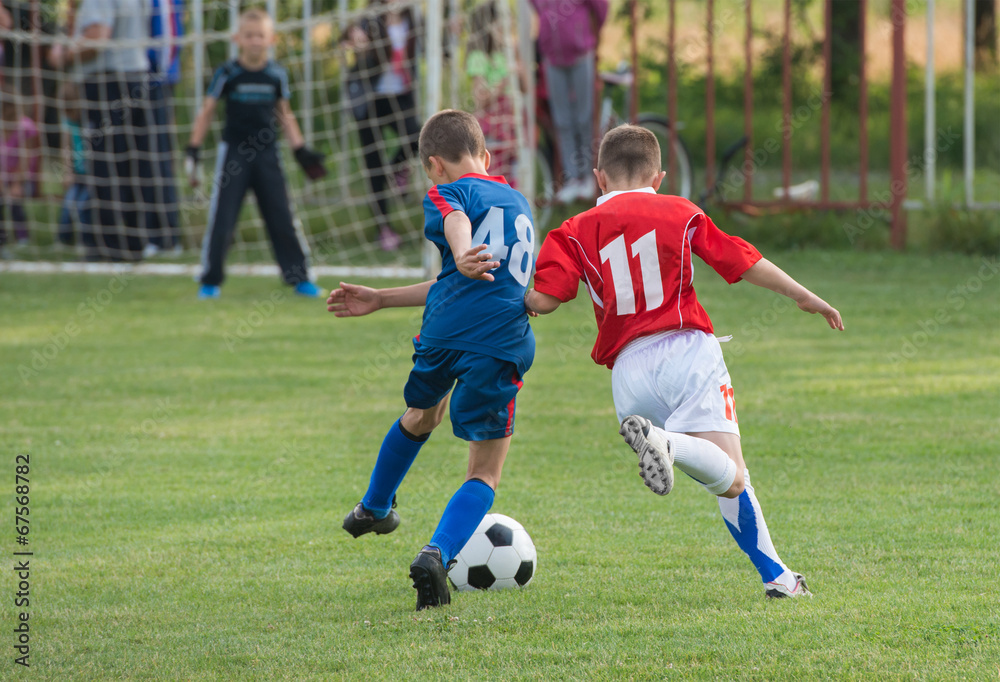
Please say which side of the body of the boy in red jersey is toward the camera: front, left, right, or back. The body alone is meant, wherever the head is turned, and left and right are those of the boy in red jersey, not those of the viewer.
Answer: back

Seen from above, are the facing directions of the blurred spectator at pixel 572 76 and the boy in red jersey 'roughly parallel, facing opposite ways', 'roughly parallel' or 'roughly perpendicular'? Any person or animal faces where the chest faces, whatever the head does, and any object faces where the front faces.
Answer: roughly parallel, facing opposite ways

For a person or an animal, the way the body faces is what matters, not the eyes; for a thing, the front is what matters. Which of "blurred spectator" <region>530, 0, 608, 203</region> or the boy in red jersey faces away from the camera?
the boy in red jersey

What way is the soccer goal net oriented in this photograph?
toward the camera

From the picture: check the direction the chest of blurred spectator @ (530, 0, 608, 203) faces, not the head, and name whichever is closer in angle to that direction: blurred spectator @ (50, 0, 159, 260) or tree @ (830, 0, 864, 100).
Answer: the blurred spectator

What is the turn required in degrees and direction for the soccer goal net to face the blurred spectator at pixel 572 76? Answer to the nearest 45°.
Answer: approximately 90° to its left

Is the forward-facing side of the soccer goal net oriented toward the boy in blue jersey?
yes

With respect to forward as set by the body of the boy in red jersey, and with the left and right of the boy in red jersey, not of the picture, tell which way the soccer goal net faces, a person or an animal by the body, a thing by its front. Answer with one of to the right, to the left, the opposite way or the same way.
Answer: the opposite way

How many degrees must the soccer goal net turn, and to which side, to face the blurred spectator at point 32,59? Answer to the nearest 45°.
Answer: approximately 135° to its right

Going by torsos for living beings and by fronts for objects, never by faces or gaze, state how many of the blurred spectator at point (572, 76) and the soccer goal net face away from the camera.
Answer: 0

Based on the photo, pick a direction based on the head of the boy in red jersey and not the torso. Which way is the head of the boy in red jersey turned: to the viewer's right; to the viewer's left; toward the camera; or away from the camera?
away from the camera

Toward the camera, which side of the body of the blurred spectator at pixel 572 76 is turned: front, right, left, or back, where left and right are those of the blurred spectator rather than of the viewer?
front

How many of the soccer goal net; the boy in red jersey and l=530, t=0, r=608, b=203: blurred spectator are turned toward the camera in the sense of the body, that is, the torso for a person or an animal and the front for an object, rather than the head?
2
